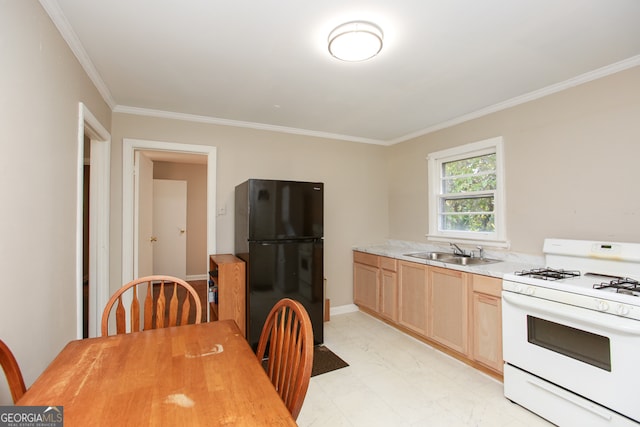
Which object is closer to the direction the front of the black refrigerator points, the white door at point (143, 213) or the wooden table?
the wooden table

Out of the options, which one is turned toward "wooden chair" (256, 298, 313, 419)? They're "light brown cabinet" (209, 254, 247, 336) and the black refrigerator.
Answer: the black refrigerator

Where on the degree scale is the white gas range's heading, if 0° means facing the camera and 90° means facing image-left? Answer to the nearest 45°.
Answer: approximately 45°

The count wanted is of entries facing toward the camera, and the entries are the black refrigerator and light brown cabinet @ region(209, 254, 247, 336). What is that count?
1

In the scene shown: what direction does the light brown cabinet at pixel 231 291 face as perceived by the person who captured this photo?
facing to the left of the viewer

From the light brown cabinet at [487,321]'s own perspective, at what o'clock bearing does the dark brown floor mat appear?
The dark brown floor mat is roughly at 1 o'clock from the light brown cabinet.

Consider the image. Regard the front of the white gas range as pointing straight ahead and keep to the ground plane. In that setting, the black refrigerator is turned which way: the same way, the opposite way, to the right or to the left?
to the left

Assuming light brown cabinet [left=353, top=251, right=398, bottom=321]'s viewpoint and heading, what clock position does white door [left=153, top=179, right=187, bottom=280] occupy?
The white door is roughly at 2 o'clock from the light brown cabinet.

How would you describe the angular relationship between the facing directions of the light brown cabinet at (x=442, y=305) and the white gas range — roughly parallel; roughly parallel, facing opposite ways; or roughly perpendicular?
roughly parallel

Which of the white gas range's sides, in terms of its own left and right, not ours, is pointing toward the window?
right

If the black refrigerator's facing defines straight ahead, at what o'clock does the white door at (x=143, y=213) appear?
The white door is roughly at 4 o'clock from the black refrigerator.

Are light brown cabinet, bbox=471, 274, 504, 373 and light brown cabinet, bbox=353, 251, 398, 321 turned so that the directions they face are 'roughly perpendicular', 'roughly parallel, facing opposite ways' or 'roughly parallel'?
roughly parallel

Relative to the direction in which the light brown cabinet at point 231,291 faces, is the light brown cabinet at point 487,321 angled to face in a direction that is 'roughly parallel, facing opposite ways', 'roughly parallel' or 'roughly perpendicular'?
roughly parallel

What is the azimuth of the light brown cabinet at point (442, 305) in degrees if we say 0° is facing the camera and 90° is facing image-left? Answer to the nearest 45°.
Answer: approximately 45°

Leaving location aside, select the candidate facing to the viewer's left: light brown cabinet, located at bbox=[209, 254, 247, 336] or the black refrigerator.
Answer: the light brown cabinet

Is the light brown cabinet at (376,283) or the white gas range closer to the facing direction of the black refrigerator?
the white gas range

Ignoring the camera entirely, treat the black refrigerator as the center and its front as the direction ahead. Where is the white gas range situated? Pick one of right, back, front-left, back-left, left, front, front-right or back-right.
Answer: front-left

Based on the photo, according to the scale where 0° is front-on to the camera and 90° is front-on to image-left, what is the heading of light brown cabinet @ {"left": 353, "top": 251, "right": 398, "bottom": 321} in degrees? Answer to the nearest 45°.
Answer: approximately 45°

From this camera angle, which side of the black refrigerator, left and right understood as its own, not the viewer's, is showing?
front

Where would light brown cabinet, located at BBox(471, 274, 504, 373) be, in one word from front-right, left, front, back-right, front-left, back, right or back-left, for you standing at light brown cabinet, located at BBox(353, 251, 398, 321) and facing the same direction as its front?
left
